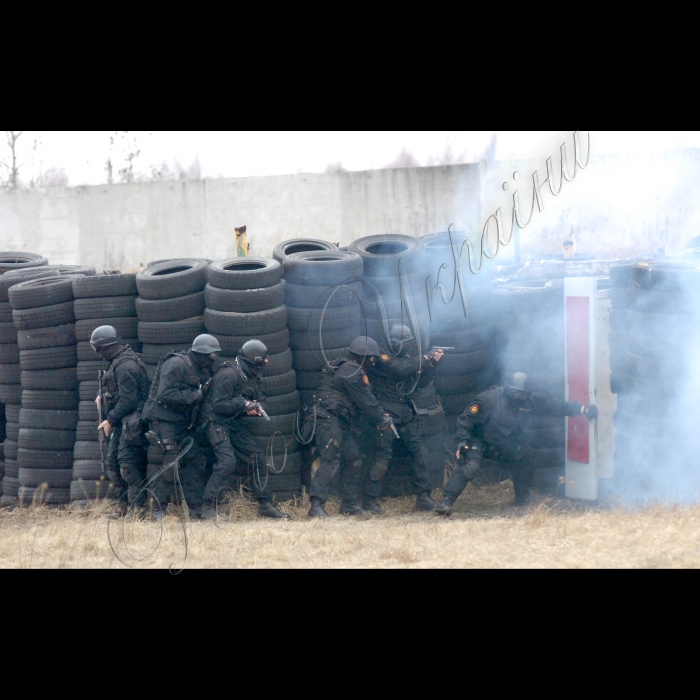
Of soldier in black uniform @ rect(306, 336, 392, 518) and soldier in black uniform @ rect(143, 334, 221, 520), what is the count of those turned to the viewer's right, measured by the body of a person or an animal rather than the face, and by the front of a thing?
2

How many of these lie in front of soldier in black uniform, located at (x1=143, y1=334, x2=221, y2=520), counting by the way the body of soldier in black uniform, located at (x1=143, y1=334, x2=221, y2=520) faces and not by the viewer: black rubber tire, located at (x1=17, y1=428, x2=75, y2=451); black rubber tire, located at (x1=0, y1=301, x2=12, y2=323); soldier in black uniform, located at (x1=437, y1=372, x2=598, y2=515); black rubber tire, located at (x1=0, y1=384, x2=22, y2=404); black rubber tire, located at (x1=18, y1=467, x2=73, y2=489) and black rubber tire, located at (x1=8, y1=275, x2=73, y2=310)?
1

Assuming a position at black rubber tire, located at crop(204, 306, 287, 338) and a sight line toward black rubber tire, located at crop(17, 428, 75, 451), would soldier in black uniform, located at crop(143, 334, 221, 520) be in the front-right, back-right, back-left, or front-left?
front-left

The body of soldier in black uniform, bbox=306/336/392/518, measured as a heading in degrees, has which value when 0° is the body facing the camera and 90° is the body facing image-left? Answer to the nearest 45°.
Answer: approximately 270°

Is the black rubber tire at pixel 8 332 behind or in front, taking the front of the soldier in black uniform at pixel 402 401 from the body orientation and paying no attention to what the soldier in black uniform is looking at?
behind

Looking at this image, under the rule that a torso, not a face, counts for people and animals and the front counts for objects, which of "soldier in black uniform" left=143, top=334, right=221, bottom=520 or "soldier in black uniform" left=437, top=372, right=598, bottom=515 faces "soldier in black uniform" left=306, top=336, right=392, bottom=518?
"soldier in black uniform" left=143, top=334, right=221, bottom=520

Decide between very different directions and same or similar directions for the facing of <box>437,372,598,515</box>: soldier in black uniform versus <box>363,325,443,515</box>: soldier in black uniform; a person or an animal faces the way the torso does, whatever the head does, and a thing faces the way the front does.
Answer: same or similar directions

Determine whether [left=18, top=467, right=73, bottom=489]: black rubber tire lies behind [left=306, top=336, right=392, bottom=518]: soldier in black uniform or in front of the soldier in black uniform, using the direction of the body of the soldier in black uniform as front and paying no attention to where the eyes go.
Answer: behind

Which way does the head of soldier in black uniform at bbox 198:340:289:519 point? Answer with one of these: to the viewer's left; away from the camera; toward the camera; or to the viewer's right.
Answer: to the viewer's right

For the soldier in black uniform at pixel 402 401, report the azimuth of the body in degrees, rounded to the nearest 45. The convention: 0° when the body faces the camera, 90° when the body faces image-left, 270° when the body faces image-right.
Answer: approximately 315°

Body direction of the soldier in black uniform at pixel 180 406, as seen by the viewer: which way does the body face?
to the viewer's right

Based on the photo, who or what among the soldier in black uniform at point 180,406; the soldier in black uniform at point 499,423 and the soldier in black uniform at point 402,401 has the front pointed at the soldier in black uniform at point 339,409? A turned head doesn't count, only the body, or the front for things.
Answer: the soldier in black uniform at point 180,406

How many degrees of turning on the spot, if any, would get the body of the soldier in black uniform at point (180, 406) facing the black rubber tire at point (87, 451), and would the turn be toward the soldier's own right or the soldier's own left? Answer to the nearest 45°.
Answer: approximately 135° to the soldier's own left
